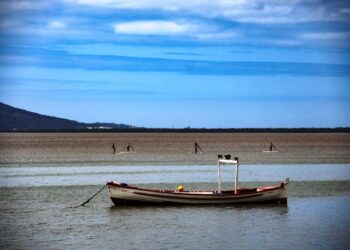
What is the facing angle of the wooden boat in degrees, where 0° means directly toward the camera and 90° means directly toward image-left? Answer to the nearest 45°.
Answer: approximately 90°
